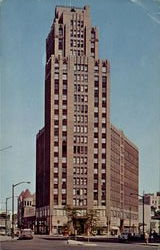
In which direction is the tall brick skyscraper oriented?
toward the camera
